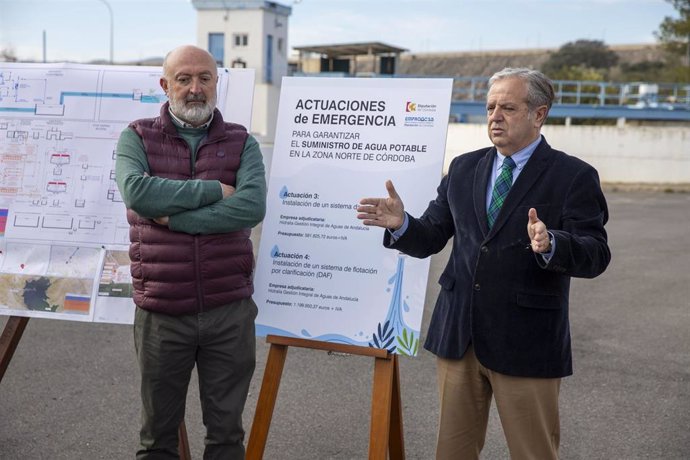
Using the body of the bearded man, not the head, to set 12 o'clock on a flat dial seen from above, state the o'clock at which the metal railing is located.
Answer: The metal railing is roughly at 7 o'clock from the bearded man.

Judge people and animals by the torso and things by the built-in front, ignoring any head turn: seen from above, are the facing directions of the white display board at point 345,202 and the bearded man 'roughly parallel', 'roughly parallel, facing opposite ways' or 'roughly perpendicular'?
roughly parallel

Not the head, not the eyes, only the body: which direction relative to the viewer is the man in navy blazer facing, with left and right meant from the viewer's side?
facing the viewer and to the left of the viewer

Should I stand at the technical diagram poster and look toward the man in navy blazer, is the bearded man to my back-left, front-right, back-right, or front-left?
front-right

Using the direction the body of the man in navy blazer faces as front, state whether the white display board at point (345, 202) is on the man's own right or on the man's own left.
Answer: on the man's own right

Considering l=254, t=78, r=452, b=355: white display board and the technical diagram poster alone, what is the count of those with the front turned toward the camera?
2

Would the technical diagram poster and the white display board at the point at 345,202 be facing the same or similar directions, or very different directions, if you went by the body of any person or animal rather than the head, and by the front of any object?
same or similar directions

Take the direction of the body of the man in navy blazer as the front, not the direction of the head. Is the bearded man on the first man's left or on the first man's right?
on the first man's right

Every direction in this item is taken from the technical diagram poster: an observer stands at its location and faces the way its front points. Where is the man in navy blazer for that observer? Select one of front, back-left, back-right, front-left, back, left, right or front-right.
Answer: front-left

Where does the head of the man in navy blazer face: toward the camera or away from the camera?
toward the camera

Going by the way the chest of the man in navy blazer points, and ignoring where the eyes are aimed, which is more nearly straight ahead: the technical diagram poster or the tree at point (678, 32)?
the technical diagram poster

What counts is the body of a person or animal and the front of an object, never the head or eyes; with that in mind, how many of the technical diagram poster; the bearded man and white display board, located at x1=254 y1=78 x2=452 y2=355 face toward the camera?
3

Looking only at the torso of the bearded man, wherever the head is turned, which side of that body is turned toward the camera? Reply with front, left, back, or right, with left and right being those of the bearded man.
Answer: front

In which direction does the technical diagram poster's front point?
toward the camera
